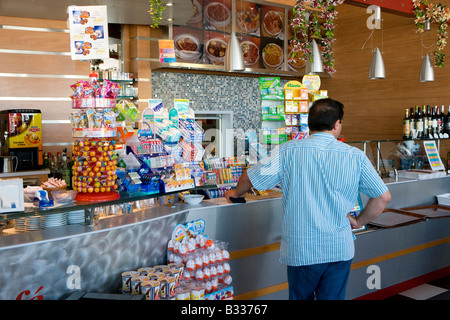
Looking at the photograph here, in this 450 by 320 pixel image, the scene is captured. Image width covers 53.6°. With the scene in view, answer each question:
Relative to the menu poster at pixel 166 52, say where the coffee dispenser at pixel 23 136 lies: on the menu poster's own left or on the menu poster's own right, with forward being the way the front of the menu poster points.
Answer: on the menu poster's own right

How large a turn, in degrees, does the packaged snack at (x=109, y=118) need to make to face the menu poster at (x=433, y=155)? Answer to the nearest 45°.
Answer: approximately 135° to its left

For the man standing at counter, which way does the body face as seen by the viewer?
away from the camera

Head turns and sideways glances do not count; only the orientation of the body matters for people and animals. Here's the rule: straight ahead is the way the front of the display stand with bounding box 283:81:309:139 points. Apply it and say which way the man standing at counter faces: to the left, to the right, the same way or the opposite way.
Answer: the opposite way

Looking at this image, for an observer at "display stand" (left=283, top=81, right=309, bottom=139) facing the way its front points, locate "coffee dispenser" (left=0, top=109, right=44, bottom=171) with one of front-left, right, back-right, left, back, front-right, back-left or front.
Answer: right

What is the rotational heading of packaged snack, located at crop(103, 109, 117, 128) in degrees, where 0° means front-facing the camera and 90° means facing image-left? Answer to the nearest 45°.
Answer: approximately 0°

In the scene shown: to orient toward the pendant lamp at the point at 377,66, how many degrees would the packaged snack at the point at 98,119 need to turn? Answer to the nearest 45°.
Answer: approximately 135° to its left

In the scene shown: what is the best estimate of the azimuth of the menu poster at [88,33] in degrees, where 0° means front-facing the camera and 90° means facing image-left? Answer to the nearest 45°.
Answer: approximately 0°
